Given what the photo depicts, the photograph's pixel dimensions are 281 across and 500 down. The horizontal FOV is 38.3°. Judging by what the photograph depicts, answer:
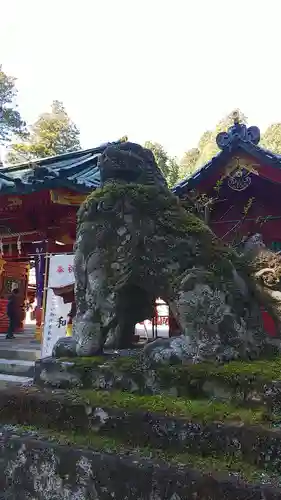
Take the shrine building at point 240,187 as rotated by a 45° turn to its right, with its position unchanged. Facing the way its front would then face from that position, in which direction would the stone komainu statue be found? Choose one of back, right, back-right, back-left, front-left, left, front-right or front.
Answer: front-left

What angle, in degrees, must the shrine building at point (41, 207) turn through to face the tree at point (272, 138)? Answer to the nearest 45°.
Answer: approximately 180°

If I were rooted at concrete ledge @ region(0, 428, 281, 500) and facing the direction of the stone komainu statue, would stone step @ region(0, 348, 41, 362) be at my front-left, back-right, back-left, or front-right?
front-left

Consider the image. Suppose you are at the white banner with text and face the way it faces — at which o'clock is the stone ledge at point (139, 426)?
The stone ledge is roughly at 12 o'clock from the white banner with text.

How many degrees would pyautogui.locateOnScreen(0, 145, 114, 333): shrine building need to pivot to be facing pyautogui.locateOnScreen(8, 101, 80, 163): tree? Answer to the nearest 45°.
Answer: approximately 135° to its right

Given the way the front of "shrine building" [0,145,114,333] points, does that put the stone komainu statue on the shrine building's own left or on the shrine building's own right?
on the shrine building's own left

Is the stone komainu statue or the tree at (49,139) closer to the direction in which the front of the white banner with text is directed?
the stone komainu statue

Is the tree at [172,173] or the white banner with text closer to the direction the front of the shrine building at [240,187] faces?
the white banner with text

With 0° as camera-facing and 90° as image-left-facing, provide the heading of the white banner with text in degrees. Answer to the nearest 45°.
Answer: approximately 0°

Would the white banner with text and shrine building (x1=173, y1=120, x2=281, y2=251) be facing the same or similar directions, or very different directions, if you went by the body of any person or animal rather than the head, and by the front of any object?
same or similar directions

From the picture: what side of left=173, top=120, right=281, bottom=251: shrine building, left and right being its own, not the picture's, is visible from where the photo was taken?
front

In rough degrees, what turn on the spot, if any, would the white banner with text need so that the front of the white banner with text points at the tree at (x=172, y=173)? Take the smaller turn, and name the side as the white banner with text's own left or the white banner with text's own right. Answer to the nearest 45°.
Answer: approximately 180°

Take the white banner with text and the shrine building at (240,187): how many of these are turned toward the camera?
2

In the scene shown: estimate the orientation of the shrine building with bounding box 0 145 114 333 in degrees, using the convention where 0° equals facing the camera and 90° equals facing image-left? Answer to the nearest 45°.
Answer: approximately 45°

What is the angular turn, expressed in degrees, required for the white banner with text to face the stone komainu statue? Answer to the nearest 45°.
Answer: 0° — it already faces it

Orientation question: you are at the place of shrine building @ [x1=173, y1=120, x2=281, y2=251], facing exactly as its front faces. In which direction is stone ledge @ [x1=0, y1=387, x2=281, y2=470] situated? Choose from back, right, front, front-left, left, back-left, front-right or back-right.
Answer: front
